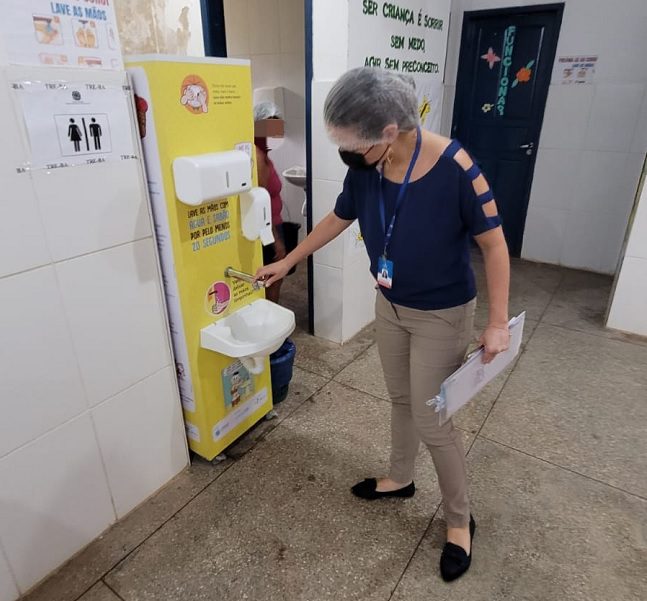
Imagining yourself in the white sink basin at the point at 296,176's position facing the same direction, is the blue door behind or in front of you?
behind

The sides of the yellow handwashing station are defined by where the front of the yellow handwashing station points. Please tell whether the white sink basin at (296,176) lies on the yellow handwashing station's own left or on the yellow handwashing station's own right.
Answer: on the yellow handwashing station's own left

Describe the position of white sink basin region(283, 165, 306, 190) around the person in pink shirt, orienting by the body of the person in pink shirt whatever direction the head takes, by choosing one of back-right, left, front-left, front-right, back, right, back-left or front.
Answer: back-left

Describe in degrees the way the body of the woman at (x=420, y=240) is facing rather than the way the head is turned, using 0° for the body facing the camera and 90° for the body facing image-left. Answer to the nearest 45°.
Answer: approximately 45°

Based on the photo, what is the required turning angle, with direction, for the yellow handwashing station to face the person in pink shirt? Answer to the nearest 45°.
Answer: approximately 135° to its left

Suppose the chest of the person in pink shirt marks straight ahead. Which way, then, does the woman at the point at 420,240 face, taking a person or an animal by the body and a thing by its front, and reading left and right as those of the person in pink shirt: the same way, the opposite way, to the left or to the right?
to the right

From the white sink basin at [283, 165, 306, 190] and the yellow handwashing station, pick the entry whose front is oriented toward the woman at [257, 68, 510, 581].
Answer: the yellow handwashing station

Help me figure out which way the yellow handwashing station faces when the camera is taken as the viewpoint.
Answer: facing the viewer and to the right of the viewer

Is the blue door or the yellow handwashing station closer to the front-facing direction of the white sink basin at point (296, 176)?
the yellow handwashing station

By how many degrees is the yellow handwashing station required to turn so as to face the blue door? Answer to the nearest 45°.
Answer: approximately 90° to its left

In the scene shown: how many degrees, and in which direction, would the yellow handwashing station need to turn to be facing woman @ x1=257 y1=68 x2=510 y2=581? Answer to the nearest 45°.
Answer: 0° — it already faces them
